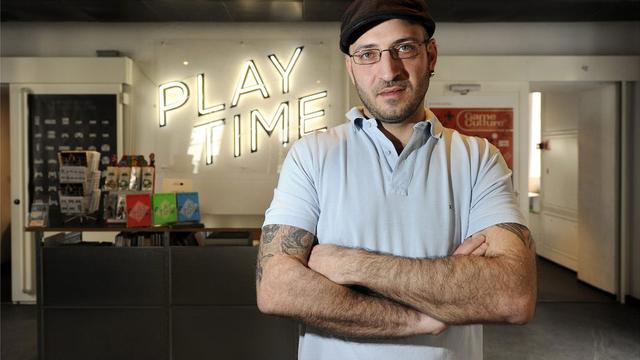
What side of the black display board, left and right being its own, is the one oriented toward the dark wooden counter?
front

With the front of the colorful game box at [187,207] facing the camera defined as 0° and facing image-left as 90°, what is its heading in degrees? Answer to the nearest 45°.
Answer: approximately 0°

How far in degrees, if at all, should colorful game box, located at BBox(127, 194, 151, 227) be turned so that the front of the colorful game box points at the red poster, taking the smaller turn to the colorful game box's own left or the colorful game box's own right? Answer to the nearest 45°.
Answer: approximately 90° to the colorful game box's own left

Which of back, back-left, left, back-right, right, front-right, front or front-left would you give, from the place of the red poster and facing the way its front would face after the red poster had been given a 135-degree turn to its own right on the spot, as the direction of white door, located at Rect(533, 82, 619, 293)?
right

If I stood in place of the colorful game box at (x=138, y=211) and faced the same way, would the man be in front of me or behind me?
in front

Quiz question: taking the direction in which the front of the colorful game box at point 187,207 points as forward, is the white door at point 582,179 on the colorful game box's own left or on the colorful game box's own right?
on the colorful game box's own left

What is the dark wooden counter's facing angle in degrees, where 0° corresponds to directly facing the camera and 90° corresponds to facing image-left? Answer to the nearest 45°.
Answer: approximately 0°

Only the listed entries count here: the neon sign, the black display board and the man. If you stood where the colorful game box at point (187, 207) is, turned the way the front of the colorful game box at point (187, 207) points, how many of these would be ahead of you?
1
